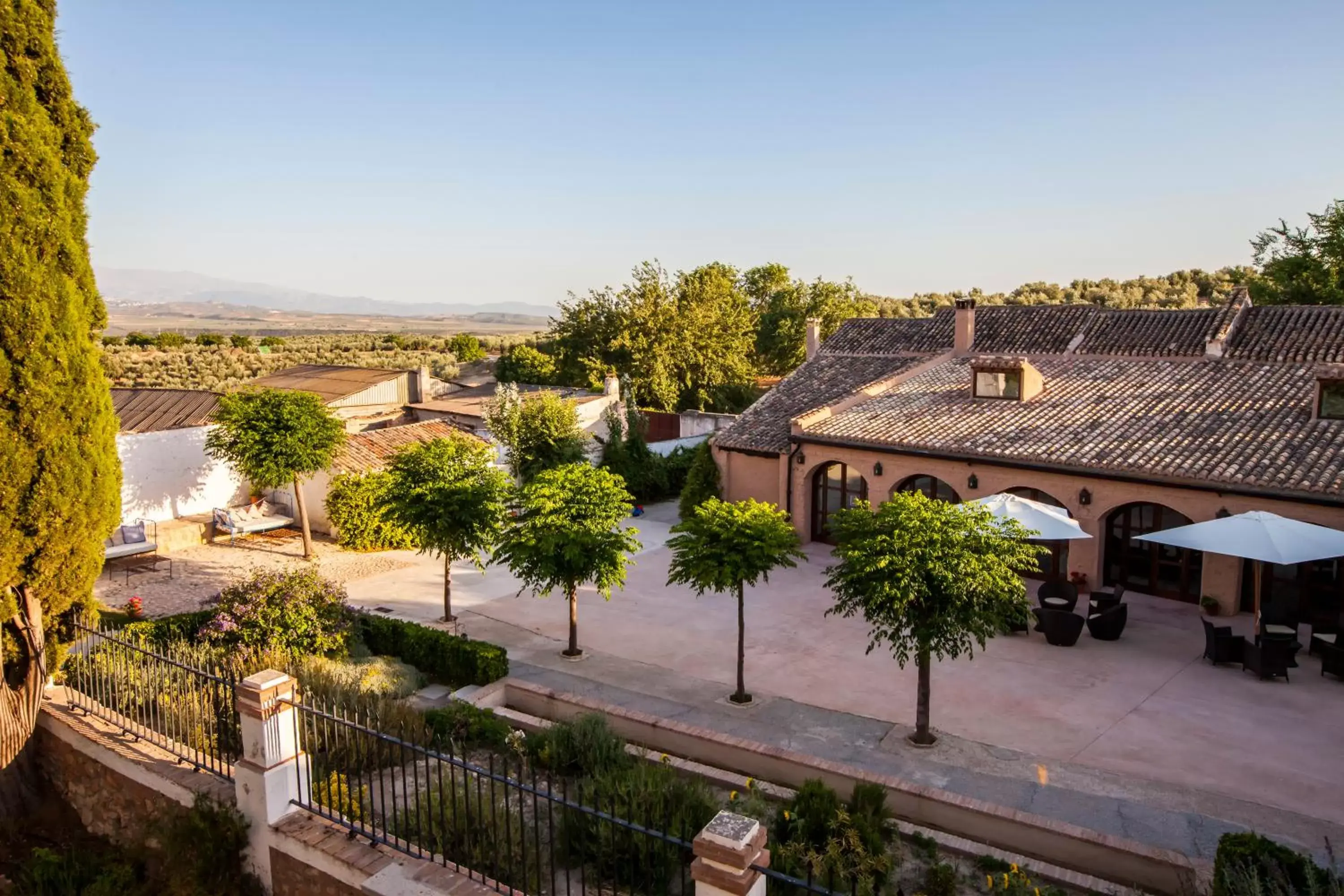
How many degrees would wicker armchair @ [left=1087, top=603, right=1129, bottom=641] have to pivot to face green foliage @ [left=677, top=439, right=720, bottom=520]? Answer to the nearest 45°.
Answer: approximately 45° to its right

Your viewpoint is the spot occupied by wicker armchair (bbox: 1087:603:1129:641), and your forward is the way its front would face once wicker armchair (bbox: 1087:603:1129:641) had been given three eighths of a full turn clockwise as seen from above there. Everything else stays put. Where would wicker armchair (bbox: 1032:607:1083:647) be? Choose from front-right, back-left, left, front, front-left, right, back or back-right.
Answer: back

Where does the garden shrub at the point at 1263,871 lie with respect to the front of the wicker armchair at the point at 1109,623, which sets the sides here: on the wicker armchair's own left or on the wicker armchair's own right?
on the wicker armchair's own left

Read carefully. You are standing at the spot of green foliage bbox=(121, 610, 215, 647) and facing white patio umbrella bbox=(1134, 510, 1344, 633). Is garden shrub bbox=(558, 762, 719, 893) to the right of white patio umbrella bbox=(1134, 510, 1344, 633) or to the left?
right

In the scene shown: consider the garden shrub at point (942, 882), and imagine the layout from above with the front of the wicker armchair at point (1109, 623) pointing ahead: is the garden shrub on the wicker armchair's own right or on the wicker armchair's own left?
on the wicker armchair's own left

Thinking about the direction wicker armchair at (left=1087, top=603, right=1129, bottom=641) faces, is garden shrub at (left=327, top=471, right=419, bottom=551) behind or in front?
in front

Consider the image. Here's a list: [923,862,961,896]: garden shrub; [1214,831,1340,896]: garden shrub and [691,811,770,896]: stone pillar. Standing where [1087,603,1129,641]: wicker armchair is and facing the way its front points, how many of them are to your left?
3

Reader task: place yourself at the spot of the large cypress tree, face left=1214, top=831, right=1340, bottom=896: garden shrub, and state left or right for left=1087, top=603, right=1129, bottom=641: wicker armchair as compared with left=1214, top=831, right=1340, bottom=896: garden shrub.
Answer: left

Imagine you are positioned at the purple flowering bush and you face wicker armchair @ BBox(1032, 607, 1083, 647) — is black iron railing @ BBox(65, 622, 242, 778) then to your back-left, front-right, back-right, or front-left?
back-right

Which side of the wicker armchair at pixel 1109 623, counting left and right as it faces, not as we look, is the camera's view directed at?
left

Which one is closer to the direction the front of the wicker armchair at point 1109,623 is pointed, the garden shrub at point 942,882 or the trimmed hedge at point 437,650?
the trimmed hedge

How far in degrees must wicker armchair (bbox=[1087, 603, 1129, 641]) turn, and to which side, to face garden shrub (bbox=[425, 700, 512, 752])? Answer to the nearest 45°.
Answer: approximately 45° to its left

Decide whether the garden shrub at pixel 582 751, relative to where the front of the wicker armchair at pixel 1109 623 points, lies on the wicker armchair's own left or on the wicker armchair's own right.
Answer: on the wicker armchair's own left

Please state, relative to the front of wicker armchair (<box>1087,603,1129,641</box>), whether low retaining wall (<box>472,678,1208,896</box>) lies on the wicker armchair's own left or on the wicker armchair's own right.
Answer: on the wicker armchair's own left

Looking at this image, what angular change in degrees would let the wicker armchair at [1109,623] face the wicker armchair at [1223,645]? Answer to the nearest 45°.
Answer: approximately 135° to its right
